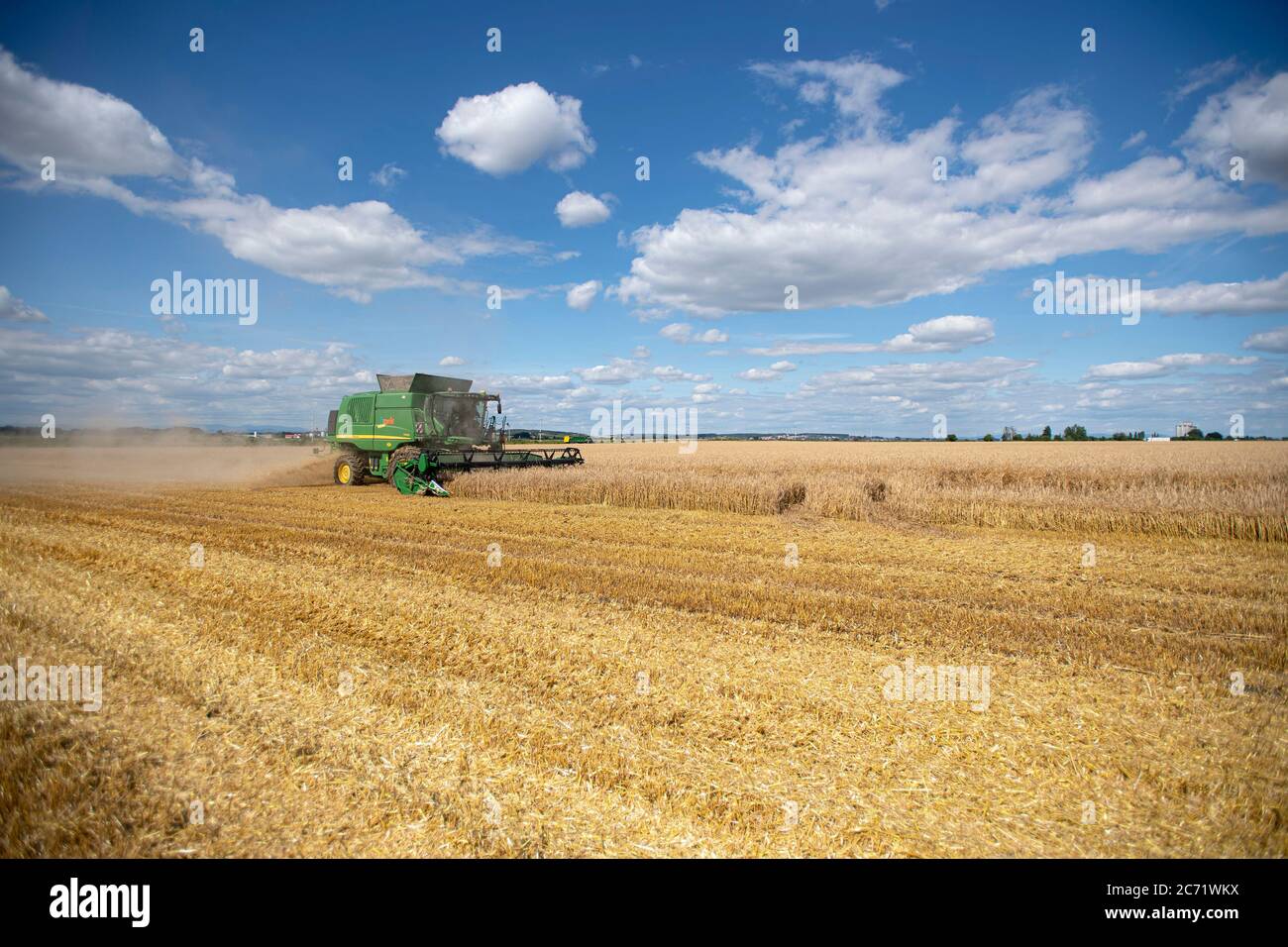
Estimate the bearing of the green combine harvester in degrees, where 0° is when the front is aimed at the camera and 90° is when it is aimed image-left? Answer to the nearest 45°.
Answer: approximately 315°

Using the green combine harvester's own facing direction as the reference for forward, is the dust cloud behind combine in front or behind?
behind
